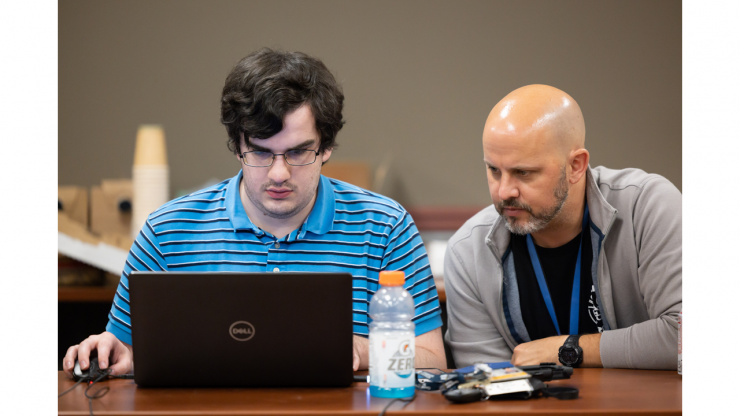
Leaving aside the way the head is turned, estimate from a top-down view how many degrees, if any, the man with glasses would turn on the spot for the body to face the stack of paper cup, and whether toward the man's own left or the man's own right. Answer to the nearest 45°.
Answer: approximately 180°

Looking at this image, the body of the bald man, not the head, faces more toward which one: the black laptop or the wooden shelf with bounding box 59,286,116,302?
the black laptop

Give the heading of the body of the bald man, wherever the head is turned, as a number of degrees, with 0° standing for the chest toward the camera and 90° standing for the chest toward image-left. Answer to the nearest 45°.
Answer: approximately 45°

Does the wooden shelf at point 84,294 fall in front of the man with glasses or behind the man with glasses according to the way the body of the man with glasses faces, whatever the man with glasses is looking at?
behind

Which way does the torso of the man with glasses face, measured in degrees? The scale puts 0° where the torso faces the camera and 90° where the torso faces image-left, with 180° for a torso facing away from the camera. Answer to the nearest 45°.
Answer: approximately 0°

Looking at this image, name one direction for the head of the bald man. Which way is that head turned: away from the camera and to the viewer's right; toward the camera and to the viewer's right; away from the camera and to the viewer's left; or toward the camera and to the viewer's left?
toward the camera and to the viewer's left

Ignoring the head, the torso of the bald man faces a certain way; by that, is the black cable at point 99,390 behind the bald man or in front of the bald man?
in front

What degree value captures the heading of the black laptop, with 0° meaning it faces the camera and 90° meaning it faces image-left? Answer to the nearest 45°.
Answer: approximately 180°
